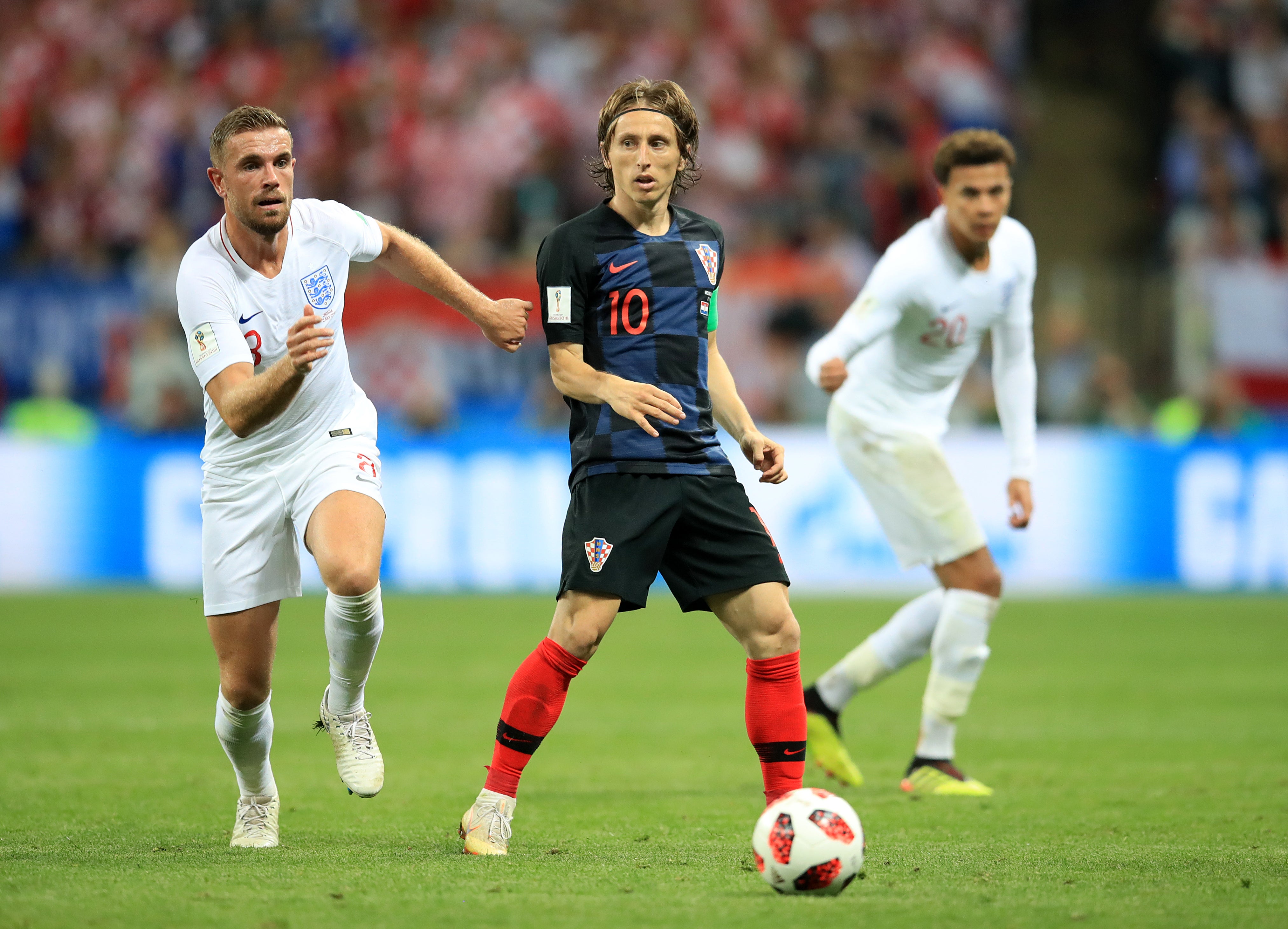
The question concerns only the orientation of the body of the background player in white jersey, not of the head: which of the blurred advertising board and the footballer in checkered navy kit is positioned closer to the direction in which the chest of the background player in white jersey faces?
the footballer in checkered navy kit

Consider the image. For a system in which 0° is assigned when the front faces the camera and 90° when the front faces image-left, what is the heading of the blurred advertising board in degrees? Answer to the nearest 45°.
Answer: approximately 0°

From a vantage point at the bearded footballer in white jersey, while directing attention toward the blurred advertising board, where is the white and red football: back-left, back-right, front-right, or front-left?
back-right

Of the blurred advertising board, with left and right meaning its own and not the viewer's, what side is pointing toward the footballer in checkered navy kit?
front

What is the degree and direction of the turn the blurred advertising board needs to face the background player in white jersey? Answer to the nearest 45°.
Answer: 0° — it already faces them

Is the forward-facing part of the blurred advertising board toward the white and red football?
yes

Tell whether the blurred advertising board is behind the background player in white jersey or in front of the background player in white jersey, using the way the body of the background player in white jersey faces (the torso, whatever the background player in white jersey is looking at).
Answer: behind

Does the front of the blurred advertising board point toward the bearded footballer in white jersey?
yes
